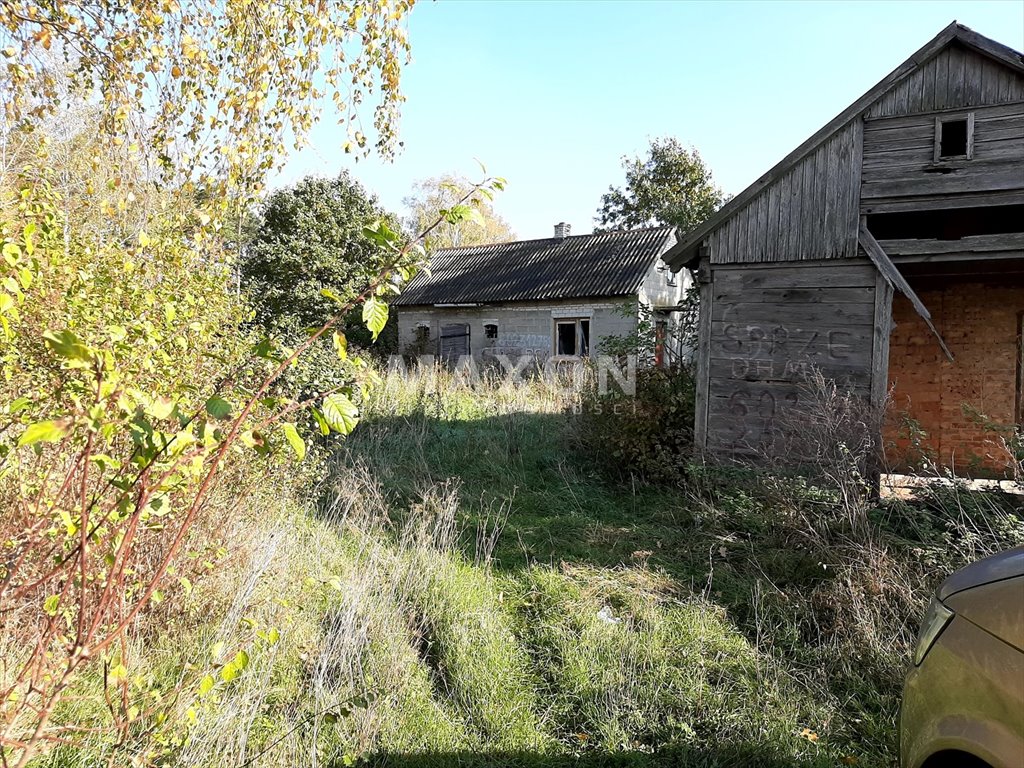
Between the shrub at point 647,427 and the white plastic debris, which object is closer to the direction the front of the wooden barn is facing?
the white plastic debris

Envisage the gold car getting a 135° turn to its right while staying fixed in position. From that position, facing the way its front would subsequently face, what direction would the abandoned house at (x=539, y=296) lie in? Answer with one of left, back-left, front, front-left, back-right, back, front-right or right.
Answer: left

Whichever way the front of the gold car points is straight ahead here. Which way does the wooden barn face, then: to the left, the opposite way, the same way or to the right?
to the left

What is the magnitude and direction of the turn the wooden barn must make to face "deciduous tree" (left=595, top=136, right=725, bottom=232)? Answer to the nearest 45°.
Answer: approximately 180°

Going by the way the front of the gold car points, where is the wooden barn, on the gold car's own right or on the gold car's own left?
on the gold car's own right

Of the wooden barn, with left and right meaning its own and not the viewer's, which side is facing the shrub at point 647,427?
right

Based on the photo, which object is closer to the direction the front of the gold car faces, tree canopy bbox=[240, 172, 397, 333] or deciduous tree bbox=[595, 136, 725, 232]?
the tree canopy

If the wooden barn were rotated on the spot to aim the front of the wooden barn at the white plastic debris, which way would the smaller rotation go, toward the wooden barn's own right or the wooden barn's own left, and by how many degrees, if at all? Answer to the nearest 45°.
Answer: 0° — it already faces it

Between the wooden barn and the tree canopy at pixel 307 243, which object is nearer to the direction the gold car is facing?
the tree canopy

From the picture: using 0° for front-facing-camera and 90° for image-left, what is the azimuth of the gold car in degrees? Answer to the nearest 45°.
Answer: approximately 90°

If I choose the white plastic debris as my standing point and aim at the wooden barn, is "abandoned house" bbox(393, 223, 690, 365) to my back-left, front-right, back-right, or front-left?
front-left

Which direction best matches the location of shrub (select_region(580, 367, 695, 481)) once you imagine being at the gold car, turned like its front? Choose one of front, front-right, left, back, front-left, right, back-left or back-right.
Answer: front-right

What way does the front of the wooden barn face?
toward the camera

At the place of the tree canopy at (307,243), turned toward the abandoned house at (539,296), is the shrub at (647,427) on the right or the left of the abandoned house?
right

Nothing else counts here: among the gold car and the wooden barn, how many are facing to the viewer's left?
1

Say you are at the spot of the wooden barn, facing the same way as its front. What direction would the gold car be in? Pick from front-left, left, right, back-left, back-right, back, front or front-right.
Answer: front

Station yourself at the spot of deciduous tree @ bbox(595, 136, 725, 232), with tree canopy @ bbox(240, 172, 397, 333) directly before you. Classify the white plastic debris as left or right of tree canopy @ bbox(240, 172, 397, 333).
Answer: left
